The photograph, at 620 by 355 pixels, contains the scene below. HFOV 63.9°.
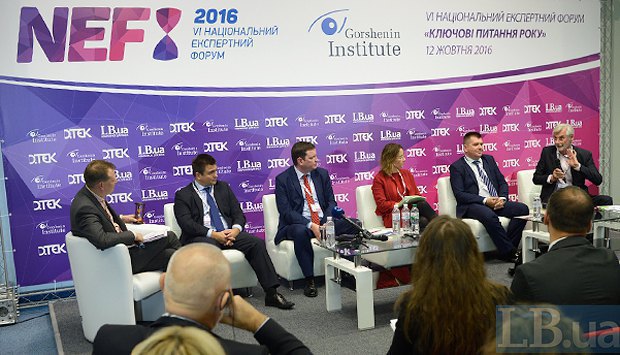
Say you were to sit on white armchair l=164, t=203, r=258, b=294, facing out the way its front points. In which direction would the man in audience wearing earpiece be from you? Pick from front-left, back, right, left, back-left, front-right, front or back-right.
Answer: front-right

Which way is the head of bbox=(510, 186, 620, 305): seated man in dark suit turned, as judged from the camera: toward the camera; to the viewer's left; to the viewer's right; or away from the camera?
away from the camera

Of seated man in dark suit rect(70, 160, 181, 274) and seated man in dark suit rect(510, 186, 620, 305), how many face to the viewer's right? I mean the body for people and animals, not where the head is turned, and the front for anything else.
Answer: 1

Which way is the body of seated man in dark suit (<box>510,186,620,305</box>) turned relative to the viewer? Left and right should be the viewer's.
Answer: facing away from the viewer

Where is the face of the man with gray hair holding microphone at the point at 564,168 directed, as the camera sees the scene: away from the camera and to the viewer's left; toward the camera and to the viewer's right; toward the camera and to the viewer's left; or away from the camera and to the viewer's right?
toward the camera and to the viewer's left

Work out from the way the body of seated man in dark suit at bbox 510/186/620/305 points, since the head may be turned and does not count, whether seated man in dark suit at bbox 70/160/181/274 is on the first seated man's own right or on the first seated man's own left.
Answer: on the first seated man's own left

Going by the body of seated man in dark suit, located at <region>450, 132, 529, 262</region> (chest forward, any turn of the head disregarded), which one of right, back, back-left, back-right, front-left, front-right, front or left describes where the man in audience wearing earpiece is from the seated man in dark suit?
front-right

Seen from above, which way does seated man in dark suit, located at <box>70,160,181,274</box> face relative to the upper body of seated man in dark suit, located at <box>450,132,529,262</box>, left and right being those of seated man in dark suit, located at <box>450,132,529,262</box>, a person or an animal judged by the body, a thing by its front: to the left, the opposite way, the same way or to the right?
to the left

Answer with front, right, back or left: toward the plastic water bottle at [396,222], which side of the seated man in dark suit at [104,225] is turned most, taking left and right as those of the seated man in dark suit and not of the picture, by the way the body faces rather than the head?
front

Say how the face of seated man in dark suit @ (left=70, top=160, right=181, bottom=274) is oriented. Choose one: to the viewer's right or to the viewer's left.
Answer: to the viewer's right

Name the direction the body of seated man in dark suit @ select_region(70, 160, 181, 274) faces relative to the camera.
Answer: to the viewer's right
